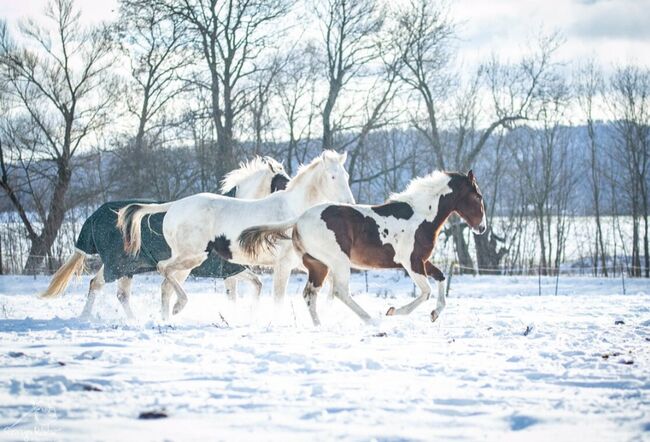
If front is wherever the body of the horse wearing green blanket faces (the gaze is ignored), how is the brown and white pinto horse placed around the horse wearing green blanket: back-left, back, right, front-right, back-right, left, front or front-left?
front-right

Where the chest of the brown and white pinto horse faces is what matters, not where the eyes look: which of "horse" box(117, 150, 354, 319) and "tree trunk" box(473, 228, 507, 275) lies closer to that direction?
the tree trunk

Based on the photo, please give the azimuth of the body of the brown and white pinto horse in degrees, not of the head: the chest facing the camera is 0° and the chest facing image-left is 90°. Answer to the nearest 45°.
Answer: approximately 270°

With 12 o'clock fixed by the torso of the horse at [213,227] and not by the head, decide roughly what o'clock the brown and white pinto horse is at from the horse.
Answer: The brown and white pinto horse is roughly at 1 o'clock from the horse.

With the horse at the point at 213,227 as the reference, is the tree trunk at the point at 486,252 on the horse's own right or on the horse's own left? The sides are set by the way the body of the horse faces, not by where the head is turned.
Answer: on the horse's own left

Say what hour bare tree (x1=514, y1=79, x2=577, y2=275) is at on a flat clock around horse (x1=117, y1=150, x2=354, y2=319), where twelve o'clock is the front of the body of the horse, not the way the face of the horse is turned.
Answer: The bare tree is roughly at 10 o'clock from the horse.

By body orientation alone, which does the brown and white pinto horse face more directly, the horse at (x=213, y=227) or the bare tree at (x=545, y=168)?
the bare tree

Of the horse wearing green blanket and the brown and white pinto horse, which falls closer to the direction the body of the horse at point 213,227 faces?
the brown and white pinto horse

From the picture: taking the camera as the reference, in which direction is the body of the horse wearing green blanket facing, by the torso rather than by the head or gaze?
to the viewer's right

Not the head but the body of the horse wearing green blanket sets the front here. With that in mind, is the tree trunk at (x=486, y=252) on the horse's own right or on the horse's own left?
on the horse's own left

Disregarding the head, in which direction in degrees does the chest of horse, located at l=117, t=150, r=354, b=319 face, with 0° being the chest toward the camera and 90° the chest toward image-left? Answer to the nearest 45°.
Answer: approximately 270°

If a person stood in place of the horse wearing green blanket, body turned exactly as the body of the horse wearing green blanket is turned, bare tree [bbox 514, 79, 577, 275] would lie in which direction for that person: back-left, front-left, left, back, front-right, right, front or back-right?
front-left
